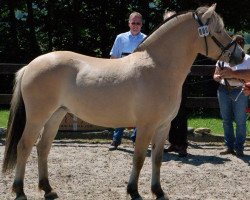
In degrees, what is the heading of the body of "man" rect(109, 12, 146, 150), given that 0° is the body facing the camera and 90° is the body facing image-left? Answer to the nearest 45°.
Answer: approximately 0°

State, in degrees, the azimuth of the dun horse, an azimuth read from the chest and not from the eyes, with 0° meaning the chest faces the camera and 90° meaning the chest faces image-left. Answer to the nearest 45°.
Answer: approximately 270°

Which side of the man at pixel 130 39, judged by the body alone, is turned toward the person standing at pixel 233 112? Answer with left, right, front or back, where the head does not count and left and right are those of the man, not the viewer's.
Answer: left

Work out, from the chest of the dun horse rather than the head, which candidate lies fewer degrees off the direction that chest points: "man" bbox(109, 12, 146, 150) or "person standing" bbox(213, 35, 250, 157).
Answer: the person standing

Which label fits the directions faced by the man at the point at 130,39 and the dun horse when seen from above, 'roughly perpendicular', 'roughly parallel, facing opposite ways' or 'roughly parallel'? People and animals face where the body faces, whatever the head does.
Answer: roughly perpendicular

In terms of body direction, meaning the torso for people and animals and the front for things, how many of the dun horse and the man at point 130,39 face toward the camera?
1
